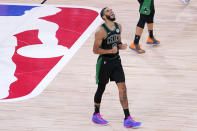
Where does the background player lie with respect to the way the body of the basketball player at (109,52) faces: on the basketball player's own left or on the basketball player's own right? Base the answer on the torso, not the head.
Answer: on the basketball player's own left

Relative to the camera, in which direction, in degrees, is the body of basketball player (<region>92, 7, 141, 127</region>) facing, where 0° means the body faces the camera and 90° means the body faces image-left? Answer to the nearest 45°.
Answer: approximately 315°
